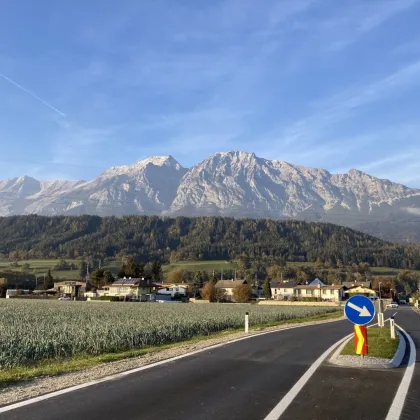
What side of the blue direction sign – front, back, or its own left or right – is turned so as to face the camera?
front

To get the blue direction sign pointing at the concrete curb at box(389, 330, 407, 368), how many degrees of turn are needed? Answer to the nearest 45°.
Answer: approximately 135° to its left
